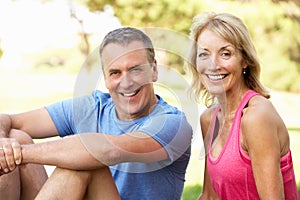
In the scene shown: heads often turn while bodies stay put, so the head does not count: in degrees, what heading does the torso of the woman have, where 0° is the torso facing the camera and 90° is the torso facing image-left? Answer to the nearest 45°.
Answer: approximately 45°

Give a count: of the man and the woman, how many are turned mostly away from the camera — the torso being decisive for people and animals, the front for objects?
0

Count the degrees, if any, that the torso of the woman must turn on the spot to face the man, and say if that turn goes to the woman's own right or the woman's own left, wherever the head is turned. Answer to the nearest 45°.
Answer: approximately 45° to the woman's own right

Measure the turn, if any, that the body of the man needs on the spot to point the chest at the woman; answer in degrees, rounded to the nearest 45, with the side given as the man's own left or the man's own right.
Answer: approximately 90° to the man's own left

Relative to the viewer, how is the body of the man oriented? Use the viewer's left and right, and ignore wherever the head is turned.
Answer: facing the viewer and to the left of the viewer
